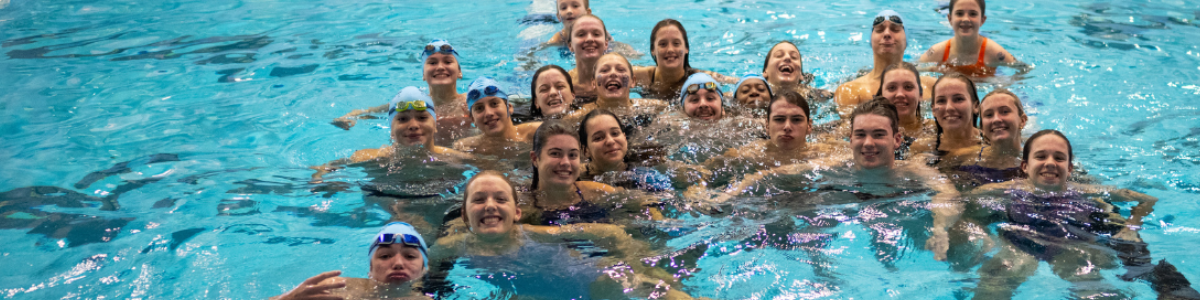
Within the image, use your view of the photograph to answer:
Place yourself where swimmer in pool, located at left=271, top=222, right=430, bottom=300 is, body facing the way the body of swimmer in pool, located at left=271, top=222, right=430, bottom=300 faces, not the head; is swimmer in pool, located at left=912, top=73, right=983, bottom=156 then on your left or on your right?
on your left

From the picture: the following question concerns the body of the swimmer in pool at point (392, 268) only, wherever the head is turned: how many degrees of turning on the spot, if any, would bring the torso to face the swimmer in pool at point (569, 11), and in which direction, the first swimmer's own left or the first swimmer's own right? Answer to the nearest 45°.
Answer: approximately 135° to the first swimmer's own left

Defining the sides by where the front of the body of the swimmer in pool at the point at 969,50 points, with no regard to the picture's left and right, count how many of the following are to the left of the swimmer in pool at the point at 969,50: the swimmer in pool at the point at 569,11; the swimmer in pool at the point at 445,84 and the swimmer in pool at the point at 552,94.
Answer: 0

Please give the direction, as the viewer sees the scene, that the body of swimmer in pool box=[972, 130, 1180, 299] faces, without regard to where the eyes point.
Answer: toward the camera

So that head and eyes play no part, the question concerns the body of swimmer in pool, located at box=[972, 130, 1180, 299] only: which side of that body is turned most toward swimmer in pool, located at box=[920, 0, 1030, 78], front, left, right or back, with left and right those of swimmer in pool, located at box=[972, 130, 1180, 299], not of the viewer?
back

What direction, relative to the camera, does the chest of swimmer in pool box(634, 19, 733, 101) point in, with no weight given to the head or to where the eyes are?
toward the camera

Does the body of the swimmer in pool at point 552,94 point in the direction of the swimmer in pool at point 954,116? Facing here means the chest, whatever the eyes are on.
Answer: no

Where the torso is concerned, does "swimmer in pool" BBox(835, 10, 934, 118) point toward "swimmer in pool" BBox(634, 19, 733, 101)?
no

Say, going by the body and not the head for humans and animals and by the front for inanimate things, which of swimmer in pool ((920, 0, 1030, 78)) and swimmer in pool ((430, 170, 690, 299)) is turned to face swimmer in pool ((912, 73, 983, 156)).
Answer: swimmer in pool ((920, 0, 1030, 78))

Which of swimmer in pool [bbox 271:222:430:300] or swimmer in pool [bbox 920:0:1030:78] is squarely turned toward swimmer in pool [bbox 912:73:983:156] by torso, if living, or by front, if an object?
swimmer in pool [bbox 920:0:1030:78]

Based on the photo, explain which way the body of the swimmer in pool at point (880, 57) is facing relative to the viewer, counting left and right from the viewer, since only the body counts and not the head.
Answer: facing the viewer

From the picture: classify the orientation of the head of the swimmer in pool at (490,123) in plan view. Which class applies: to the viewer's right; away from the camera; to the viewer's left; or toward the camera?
toward the camera

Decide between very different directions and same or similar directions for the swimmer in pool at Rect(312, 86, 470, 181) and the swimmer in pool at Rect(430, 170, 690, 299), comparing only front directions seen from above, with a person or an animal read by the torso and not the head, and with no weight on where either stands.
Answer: same or similar directions

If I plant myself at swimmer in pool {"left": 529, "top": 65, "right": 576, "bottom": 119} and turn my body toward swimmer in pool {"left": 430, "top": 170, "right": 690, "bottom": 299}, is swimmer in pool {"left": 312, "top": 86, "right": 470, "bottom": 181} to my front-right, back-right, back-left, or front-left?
front-right

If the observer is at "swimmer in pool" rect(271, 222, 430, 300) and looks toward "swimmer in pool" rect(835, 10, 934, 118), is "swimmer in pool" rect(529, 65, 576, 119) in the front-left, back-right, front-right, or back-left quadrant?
front-left

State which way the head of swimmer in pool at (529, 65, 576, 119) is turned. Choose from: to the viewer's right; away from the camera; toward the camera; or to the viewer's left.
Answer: toward the camera

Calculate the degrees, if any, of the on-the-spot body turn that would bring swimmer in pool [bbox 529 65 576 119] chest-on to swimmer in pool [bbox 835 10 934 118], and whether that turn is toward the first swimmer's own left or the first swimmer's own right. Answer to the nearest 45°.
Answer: approximately 90° to the first swimmer's own left

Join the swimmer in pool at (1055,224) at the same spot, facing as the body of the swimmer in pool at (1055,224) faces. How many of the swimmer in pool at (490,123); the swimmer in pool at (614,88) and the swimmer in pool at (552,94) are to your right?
3

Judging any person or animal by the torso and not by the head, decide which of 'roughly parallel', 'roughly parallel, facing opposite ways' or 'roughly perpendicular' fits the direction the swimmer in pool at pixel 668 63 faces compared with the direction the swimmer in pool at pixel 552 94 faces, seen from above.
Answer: roughly parallel

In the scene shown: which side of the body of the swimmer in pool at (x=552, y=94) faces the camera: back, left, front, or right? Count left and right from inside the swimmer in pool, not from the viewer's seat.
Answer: front

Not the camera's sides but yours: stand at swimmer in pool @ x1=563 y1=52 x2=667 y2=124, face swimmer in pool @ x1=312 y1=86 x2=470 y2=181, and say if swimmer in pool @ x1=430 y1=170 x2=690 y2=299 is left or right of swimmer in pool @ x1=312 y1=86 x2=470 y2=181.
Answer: left

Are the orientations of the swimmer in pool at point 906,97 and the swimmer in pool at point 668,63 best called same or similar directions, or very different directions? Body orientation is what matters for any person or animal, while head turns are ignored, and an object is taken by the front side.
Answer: same or similar directions
